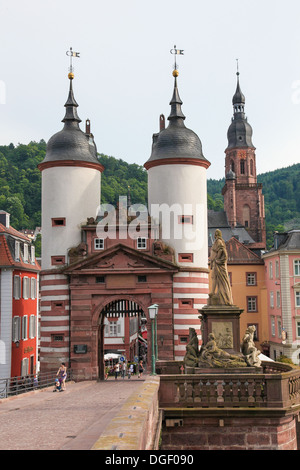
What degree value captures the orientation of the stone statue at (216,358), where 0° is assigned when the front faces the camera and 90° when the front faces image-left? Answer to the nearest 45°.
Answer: approximately 0°

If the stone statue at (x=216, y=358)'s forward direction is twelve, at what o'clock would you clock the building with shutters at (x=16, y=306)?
The building with shutters is roughly at 5 o'clock from the stone statue.

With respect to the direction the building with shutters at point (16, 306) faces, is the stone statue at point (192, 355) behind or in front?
in front

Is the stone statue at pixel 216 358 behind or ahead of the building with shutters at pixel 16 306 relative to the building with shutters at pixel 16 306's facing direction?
ahead

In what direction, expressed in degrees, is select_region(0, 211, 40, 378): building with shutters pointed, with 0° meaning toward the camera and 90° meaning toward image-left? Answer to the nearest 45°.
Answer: approximately 315°

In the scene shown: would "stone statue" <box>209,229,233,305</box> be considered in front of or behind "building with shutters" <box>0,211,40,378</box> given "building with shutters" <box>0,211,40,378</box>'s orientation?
in front

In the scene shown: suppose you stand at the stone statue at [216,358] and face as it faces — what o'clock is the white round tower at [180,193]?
The white round tower is roughly at 6 o'clock from the stone statue.

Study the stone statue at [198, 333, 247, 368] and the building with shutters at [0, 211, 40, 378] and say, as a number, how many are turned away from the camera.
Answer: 0
